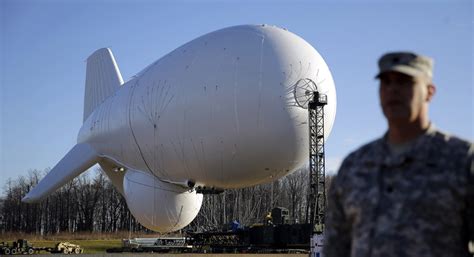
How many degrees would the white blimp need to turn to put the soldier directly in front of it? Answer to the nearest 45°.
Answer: approximately 45° to its right

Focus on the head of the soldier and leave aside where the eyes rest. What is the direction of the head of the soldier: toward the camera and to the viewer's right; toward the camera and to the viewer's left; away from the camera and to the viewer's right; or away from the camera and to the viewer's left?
toward the camera and to the viewer's left

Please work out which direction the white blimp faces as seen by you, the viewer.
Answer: facing the viewer and to the right of the viewer
